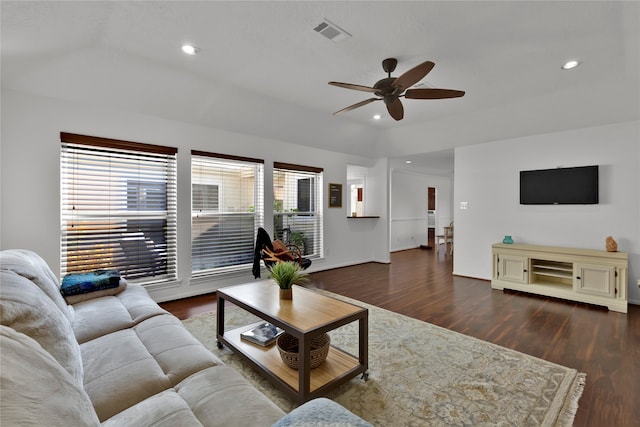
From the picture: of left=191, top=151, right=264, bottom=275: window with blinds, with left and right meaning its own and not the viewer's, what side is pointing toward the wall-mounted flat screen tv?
front

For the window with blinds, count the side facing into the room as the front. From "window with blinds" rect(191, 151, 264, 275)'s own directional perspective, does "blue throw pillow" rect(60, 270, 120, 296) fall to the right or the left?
on its right

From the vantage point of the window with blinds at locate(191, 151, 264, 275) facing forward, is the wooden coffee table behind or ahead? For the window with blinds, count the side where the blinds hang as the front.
ahead

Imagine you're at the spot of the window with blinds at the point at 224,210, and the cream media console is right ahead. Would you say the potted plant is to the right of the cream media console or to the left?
right

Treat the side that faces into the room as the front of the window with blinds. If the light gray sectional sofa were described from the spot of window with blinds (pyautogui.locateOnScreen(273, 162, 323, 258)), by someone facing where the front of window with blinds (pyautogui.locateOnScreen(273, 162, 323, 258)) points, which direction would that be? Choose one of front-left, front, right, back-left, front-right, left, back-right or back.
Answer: front-right

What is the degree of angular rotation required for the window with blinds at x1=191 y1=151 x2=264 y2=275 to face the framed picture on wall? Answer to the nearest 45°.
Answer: approximately 45° to its left

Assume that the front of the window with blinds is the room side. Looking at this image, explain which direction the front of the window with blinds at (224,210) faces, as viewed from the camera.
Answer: facing the viewer and to the right of the viewer

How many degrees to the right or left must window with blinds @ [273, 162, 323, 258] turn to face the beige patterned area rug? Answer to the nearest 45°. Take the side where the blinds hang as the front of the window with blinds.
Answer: approximately 45° to its right

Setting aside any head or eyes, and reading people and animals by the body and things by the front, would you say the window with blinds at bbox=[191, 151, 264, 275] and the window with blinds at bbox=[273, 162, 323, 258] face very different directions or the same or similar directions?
same or similar directions

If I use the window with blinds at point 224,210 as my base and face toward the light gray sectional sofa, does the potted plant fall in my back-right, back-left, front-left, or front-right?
front-left

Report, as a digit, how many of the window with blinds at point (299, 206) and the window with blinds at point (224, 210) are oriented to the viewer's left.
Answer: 0

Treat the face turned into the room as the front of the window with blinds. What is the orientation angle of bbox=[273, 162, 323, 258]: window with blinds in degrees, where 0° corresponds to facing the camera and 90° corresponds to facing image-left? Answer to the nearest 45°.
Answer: approximately 315°

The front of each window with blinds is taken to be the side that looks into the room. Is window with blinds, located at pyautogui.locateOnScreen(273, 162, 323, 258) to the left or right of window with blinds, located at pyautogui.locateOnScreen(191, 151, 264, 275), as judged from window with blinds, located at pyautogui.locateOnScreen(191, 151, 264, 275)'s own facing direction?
on its left

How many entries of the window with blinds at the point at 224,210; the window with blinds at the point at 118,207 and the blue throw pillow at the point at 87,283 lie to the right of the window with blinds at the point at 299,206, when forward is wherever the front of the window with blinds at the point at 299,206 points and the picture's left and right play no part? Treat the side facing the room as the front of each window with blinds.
3

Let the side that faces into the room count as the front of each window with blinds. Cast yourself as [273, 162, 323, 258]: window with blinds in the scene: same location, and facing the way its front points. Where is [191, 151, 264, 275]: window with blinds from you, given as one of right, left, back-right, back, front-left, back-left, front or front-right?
right

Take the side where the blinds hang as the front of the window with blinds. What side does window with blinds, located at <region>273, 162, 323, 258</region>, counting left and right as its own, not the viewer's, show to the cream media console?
front

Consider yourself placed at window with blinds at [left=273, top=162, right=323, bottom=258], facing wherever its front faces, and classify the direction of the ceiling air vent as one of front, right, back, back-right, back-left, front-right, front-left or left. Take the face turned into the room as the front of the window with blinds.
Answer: front-right

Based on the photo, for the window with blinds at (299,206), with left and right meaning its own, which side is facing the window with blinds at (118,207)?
right
